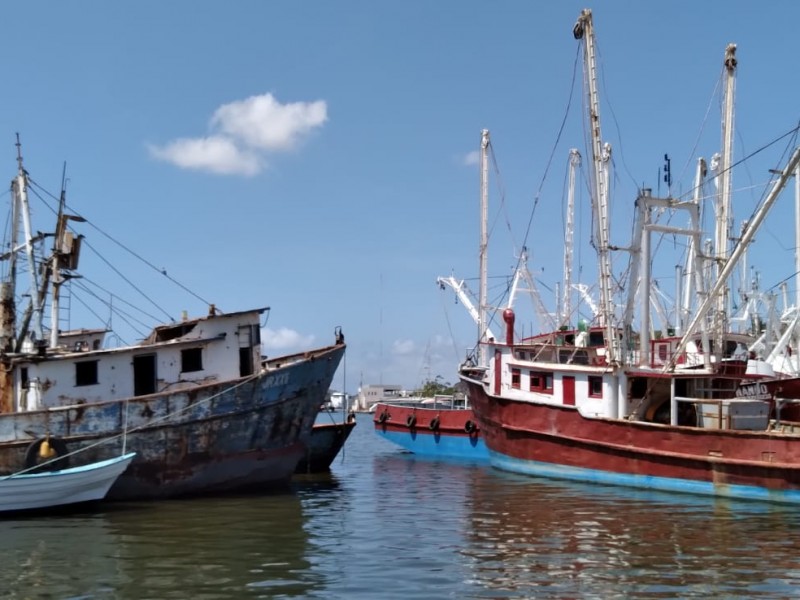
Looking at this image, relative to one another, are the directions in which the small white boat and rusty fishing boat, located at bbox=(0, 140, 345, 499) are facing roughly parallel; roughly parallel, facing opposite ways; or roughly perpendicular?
roughly parallel

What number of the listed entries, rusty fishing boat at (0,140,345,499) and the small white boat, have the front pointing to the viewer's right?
2

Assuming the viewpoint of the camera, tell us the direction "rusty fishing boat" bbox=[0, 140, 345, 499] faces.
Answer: facing to the right of the viewer

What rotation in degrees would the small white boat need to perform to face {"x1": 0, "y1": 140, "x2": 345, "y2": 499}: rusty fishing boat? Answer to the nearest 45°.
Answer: approximately 45° to its left

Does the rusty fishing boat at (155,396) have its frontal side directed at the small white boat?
no

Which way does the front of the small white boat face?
to the viewer's right
